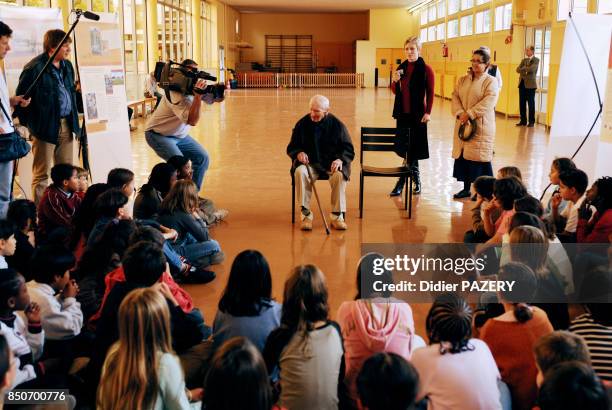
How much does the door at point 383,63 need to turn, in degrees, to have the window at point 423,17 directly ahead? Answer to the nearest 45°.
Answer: approximately 45° to its left

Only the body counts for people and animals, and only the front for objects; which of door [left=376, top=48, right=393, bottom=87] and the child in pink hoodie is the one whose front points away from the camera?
the child in pink hoodie

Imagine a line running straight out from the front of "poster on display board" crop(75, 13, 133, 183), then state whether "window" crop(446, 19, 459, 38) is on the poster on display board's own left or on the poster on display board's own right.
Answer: on the poster on display board's own left

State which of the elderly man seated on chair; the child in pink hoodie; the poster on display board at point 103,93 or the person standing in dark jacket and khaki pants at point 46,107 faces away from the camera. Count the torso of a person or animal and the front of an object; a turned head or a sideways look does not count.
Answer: the child in pink hoodie

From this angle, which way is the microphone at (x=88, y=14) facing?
to the viewer's right

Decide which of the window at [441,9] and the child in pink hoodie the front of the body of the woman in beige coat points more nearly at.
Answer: the child in pink hoodie

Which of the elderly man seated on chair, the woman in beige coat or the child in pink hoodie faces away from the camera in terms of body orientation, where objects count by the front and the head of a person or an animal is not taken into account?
the child in pink hoodie

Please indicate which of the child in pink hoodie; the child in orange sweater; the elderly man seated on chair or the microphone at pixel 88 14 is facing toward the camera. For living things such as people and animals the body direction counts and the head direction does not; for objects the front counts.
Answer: the elderly man seated on chair

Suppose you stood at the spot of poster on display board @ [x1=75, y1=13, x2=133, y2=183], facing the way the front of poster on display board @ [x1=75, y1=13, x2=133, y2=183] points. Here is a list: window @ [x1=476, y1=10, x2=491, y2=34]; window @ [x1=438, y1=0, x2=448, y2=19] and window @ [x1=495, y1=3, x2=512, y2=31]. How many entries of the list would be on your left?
3

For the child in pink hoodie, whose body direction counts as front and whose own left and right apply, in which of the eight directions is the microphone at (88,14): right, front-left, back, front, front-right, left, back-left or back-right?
front-left

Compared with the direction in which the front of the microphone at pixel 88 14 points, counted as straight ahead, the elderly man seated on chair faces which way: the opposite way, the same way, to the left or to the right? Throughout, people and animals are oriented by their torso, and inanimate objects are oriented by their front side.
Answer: to the right

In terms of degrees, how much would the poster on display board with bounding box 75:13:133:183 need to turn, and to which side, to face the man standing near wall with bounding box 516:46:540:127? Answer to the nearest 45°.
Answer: approximately 90° to its left

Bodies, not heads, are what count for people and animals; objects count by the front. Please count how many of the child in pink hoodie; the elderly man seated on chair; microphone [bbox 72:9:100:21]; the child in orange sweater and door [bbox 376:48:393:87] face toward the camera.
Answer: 2

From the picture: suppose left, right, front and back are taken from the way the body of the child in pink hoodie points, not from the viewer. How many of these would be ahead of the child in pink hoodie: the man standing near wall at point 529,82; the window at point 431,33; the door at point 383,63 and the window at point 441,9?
4

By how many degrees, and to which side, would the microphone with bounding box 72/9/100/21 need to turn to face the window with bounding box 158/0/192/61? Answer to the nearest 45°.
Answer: approximately 90° to its left

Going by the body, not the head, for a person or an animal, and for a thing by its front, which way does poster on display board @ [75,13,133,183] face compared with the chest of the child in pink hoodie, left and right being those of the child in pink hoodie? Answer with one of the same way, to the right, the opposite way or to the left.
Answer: to the right

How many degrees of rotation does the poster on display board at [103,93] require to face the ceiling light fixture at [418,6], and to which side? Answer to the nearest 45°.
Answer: approximately 90° to its left

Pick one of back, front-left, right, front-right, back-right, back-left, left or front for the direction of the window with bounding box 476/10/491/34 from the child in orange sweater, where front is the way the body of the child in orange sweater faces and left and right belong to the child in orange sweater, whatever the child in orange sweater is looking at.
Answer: front-right
